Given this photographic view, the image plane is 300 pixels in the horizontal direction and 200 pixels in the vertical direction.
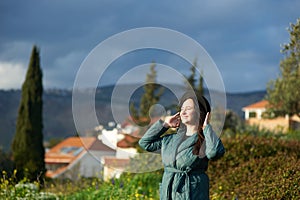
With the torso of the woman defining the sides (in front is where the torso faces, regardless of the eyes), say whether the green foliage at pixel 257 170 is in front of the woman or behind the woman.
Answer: behind

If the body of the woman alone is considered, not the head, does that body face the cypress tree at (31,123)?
no

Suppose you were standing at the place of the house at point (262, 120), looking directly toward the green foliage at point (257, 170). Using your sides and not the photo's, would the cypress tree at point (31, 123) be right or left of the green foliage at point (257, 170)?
right

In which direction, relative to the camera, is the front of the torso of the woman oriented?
toward the camera

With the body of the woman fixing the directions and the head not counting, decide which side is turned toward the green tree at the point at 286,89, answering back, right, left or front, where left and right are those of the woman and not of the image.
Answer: back

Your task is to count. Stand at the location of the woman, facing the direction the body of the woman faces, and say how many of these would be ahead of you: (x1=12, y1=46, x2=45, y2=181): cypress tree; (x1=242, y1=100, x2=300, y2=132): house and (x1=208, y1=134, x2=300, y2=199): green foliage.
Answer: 0

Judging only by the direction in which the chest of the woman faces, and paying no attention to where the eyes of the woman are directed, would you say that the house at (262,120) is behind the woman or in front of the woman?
behind

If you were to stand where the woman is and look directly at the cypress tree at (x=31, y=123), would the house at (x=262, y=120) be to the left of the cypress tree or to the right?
right

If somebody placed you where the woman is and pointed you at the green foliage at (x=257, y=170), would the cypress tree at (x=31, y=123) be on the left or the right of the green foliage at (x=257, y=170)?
left
